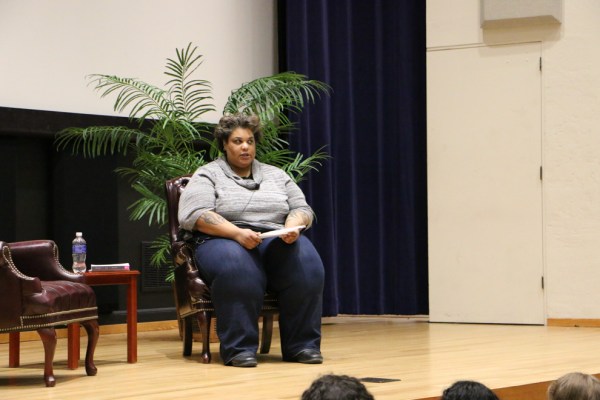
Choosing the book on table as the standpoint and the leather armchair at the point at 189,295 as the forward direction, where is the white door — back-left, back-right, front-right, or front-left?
front-left

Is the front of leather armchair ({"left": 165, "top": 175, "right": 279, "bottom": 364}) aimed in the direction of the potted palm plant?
no

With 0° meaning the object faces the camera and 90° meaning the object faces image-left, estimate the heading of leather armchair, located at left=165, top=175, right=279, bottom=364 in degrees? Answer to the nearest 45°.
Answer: approximately 315°

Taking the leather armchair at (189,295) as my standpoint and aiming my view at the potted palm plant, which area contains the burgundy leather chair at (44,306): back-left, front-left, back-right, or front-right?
back-left

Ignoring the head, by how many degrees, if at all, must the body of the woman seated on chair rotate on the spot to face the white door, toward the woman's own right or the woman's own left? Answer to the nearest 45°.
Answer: approximately 90° to the woman's own left

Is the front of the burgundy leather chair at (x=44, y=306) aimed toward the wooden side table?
no

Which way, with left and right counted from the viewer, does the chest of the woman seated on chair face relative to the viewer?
facing the viewer and to the right of the viewer

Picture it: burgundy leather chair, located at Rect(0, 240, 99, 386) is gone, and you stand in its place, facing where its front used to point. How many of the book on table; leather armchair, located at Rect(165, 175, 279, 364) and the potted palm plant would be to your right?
0

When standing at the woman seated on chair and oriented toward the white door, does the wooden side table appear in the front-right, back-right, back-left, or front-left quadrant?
back-left

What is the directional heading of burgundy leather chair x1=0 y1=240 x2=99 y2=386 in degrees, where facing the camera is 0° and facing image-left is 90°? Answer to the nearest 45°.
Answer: approximately 315°

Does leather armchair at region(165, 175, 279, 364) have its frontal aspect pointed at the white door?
no

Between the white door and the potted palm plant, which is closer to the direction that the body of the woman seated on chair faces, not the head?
the white door

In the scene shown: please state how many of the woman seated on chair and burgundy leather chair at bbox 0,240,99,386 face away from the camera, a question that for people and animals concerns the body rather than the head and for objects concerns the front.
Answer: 0

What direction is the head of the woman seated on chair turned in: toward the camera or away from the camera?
toward the camera

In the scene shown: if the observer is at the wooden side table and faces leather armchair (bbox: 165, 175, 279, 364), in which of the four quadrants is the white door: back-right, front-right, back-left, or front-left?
front-left

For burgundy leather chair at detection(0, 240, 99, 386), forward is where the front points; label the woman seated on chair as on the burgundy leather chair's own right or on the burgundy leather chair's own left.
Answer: on the burgundy leather chair's own left
